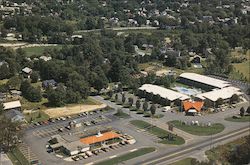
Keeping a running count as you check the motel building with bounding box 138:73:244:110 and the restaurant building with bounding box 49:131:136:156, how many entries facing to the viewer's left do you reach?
0

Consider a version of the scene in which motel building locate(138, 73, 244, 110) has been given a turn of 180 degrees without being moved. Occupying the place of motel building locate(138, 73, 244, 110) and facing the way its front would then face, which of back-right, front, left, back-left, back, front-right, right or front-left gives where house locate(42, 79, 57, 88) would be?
left

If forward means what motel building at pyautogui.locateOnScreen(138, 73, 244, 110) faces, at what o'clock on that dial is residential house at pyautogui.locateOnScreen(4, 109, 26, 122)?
The residential house is roughly at 2 o'clock from the motel building.

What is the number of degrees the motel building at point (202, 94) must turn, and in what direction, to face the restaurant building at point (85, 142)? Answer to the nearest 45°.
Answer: approximately 45° to its right

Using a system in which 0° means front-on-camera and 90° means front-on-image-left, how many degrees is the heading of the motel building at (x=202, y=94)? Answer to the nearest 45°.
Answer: approximately 0°

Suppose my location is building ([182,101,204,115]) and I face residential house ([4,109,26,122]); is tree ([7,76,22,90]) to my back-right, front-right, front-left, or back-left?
front-right

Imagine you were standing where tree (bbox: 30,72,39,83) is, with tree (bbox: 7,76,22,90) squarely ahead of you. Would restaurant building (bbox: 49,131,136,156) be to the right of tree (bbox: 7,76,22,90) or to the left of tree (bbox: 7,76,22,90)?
left

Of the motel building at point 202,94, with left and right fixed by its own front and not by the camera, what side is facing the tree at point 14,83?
right

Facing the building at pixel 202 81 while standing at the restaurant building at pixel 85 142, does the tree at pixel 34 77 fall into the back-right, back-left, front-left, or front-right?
front-left

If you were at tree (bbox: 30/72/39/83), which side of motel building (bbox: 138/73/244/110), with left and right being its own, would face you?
right

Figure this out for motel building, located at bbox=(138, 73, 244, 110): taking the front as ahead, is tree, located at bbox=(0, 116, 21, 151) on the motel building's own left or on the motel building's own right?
on the motel building's own right

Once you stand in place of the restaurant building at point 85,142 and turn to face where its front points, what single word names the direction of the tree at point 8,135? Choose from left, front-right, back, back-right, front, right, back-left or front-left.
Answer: back-right
